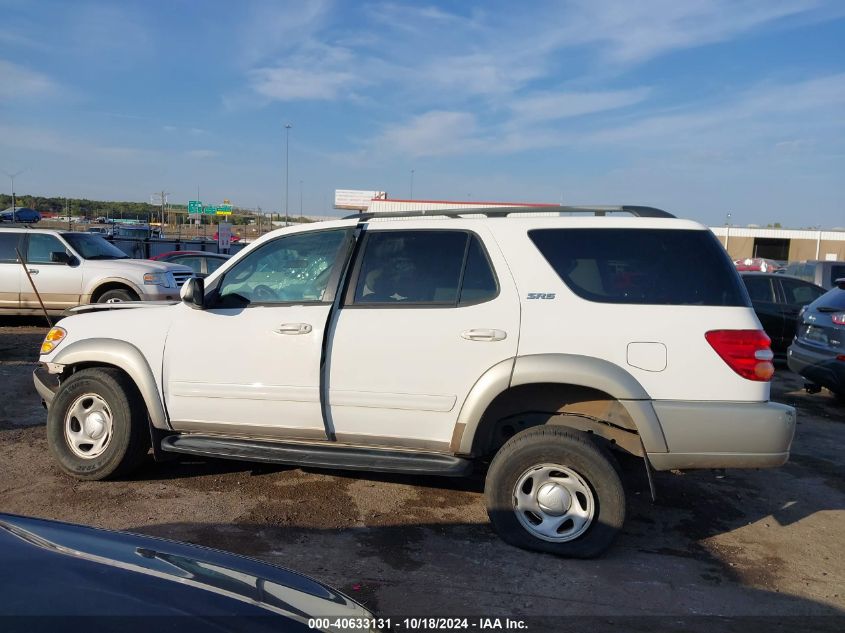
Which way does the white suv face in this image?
to the viewer's left

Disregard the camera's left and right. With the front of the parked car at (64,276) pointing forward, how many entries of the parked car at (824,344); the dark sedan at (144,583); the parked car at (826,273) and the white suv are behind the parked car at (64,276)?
0

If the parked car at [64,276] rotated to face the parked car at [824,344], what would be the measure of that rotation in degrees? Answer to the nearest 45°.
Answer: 0° — it already faces it

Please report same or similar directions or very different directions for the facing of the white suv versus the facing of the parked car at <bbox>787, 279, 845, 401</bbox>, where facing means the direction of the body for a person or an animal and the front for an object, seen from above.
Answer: very different directions

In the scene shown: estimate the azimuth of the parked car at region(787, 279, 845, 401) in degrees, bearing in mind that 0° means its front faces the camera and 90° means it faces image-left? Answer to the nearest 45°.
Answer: approximately 225°

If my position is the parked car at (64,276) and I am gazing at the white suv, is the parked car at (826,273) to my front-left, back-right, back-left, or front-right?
front-left

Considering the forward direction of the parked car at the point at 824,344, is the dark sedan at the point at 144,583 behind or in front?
behind

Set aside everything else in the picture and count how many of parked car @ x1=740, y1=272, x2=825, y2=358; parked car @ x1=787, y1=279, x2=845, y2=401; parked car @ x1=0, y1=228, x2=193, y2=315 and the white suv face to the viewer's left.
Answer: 1

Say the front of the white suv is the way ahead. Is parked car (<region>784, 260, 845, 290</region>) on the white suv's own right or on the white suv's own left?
on the white suv's own right

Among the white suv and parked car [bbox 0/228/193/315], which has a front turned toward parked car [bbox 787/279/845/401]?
parked car [bbox 0/228/193/315]

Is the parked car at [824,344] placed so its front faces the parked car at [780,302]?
no

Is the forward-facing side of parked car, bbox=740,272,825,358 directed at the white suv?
no

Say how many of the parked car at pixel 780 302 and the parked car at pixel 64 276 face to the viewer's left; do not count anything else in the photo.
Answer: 0

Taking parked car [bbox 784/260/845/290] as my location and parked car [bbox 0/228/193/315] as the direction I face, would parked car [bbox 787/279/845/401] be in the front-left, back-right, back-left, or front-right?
front-left
